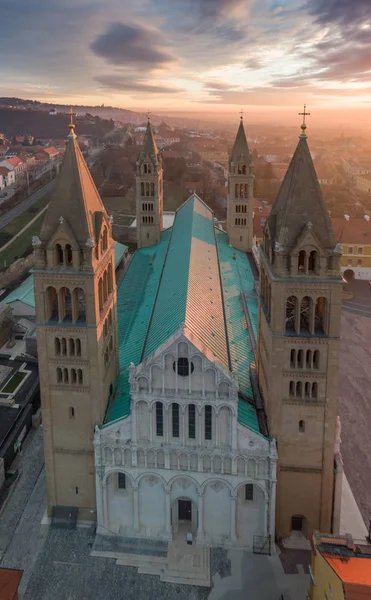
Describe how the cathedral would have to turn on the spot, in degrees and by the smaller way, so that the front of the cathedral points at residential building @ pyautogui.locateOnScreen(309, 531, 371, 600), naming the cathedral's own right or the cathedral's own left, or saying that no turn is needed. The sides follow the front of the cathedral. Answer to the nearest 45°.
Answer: approximately 45° to the cathedral's own left

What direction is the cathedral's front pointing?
toward the camera
